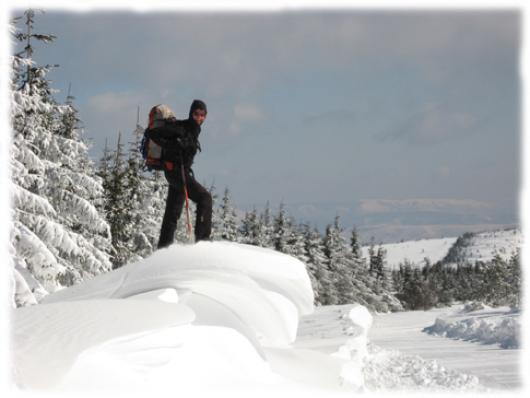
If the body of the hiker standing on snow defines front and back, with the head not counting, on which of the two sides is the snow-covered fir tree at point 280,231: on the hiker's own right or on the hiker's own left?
on the hiker's own left

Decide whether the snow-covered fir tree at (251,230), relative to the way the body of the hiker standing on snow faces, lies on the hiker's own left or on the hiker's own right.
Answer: on the hiker's own left

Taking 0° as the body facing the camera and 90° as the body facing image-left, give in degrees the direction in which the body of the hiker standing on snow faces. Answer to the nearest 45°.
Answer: approximately 315°

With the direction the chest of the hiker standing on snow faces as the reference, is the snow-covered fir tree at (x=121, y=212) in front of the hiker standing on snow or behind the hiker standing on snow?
behind
